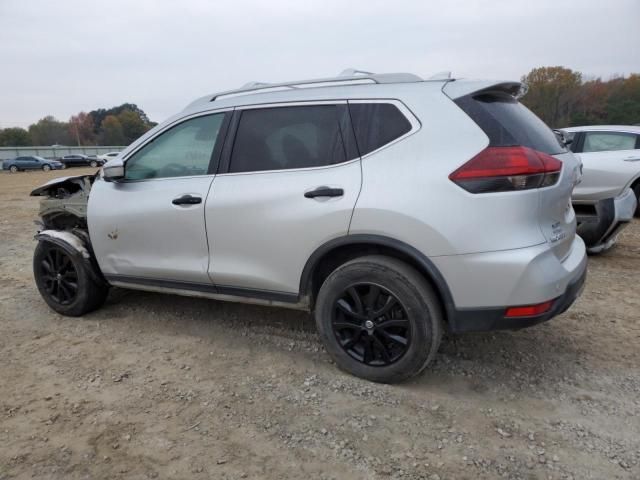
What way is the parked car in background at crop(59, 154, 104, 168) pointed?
to the viewer's right

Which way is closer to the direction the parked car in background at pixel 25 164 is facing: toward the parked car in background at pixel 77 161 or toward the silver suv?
the parked car in background

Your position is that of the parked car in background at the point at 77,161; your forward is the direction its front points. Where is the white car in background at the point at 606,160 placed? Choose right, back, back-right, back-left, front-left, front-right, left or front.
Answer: right

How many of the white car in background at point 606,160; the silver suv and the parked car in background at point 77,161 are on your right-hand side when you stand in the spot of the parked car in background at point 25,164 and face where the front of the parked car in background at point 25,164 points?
2

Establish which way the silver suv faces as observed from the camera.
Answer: facing away from the viewer and to the left of the viewer

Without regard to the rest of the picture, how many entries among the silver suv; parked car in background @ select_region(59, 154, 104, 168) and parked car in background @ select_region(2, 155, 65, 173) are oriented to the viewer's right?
2

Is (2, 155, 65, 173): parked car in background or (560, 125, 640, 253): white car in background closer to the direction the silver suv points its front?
the parked car in background

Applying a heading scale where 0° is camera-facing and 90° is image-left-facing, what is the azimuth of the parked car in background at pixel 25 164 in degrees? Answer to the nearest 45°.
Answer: approximately 270°

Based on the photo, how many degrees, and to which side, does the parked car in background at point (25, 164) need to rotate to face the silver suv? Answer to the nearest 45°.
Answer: approximately 90° to its right

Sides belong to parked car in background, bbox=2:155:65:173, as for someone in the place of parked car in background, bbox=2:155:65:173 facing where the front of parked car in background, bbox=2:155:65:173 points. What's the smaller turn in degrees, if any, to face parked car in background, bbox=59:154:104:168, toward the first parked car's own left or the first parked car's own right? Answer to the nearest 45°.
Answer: approximately 45° to the first parked car's own left

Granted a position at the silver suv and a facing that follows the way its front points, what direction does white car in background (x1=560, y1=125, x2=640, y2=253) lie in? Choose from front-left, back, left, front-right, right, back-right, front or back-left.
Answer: right

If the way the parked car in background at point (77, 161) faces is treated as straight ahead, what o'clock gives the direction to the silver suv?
The silver suv is roughly at 3 o'clock from the parked car in background.
